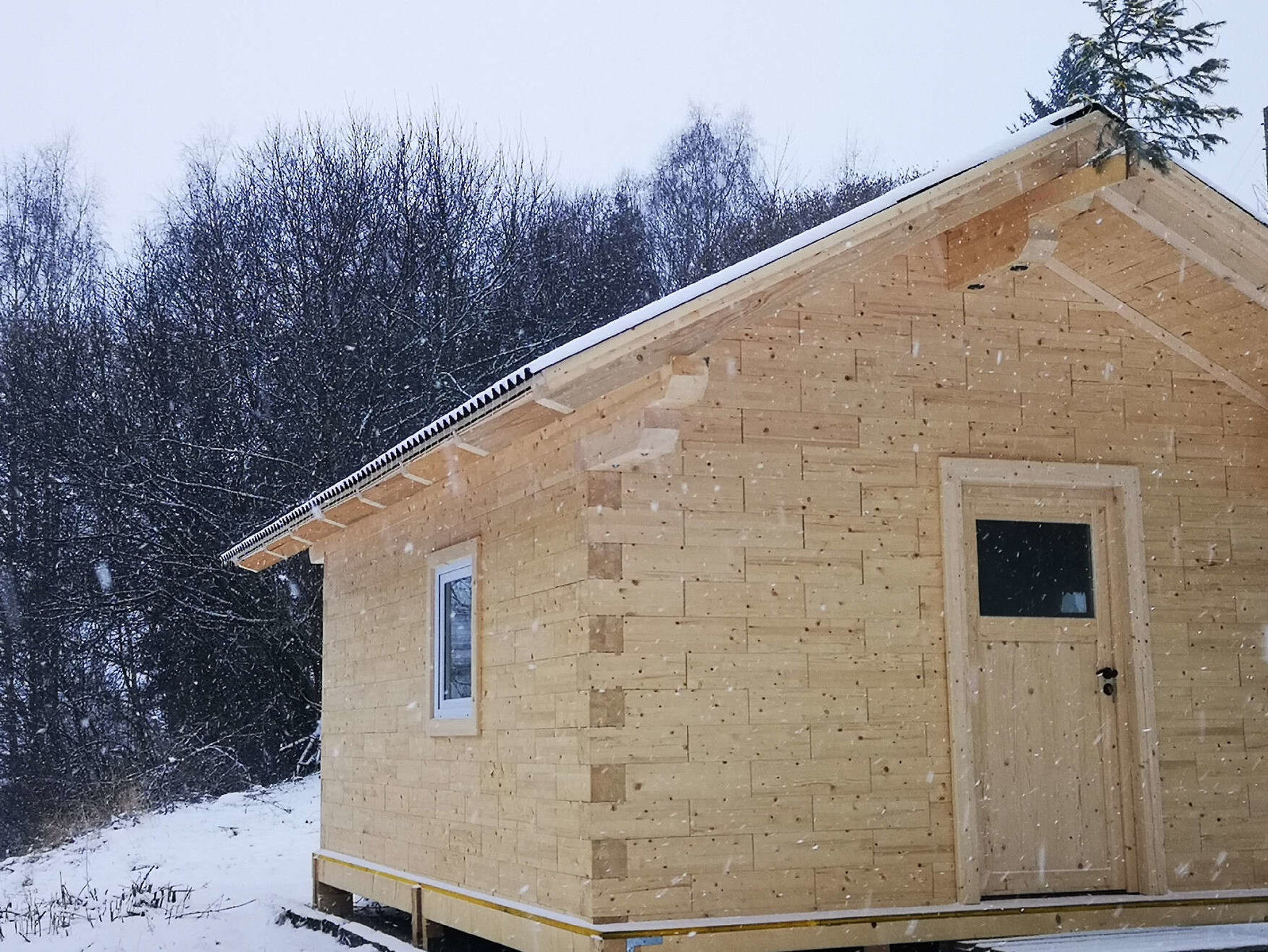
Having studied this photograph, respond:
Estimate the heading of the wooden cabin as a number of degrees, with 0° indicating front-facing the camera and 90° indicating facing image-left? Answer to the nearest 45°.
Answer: approximately 315°
